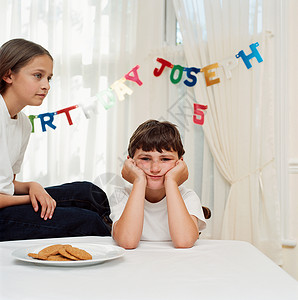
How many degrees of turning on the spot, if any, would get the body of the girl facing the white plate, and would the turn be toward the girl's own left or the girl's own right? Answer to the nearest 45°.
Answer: approximately 90° to the girl's own right

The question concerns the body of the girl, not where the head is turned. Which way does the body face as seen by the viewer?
to the viewer's right

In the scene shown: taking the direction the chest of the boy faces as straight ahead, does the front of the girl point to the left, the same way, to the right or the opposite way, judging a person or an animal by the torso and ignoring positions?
to the left

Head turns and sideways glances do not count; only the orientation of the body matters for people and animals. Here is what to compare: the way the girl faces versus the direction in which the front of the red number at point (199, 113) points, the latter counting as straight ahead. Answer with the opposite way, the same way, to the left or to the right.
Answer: to the left

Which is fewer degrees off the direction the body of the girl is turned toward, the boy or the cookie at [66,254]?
the boy

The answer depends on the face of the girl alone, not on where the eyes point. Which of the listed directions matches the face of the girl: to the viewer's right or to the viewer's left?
to the viewer's right

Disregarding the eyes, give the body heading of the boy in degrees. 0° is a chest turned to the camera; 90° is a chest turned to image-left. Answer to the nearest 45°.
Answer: approximately 0°
